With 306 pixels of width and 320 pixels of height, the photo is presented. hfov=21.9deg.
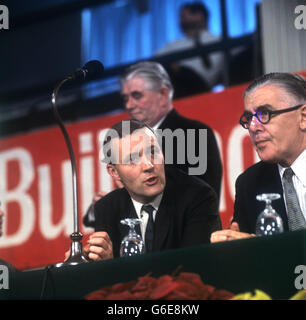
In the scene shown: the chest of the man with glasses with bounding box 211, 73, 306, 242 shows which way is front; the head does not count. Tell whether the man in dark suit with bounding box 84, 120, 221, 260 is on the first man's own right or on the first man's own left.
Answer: on the first man's own right

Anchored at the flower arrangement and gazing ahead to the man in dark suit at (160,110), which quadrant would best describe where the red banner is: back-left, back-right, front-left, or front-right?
front-left

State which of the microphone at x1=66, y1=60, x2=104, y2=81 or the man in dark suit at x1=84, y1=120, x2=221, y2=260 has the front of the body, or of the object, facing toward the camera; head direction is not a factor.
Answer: the man in dark suit

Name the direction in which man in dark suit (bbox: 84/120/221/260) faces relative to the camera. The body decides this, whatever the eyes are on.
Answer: toward the camera

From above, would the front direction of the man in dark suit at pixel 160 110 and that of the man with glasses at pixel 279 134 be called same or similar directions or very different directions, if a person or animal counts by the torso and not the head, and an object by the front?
same or similar directions

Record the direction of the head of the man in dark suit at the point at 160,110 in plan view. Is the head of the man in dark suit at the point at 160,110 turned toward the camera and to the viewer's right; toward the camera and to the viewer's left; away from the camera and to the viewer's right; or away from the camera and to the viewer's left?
toward the camera and to the viewer's left

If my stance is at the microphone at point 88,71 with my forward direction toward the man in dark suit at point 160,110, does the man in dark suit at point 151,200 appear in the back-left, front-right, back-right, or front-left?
front-right

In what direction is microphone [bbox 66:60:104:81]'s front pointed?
to the viewer's right

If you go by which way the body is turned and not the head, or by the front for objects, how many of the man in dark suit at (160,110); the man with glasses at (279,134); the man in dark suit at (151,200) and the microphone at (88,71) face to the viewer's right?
1

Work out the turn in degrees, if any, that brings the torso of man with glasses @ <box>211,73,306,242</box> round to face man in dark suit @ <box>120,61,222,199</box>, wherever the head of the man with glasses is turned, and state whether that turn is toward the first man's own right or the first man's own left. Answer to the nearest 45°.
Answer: approximately 90° to the first man's own right

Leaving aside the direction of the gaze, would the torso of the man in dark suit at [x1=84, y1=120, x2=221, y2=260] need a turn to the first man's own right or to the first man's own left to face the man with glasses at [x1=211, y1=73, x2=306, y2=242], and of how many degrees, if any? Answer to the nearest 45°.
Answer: approximately 45° to the first man's own left

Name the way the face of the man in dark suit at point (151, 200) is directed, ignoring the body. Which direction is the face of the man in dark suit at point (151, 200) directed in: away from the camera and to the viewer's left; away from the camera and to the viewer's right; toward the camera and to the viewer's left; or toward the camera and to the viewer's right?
toward the camera and to the viewer's right

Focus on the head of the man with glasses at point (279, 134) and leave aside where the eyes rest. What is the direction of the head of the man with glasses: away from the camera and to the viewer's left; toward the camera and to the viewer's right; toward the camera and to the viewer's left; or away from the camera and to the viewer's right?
toward the camera and to the viewer's left

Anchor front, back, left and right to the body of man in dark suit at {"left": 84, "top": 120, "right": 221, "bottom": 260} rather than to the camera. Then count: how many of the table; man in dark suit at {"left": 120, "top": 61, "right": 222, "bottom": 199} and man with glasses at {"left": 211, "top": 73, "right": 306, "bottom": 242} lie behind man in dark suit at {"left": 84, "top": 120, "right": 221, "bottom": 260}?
1

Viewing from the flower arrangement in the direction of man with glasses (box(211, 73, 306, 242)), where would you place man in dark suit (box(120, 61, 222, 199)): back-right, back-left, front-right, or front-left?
front-left

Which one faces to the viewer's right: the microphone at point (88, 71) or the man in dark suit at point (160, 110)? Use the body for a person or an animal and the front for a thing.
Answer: the microphone
